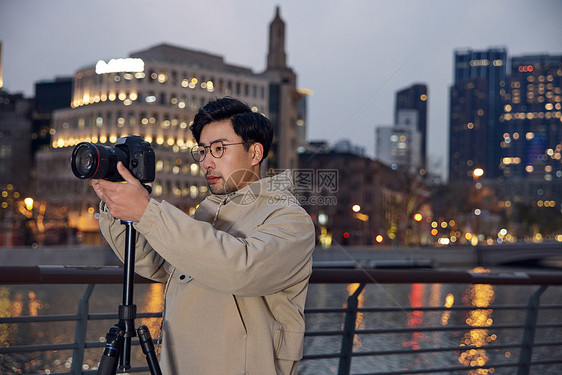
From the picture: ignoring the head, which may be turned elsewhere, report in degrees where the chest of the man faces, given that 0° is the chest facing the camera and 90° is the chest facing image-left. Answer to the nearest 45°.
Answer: approximately 45°
